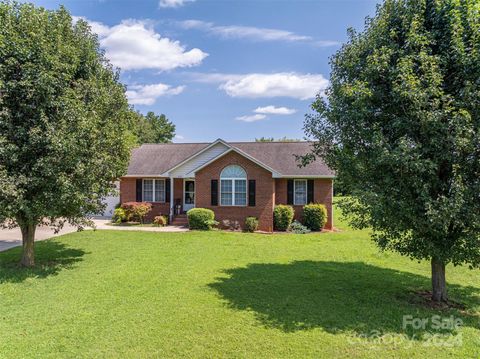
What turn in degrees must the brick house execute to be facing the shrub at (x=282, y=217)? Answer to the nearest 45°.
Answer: approximately 45° to its left

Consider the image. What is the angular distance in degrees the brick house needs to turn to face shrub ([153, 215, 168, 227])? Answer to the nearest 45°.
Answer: approximately 90° to its right

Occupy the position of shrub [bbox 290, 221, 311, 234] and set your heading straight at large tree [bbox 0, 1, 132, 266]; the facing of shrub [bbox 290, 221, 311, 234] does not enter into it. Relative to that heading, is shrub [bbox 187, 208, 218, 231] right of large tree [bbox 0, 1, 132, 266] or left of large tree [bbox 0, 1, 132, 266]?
right

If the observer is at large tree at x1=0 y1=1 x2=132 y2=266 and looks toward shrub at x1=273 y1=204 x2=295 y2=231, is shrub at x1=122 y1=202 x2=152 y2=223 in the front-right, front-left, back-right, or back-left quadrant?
front-left

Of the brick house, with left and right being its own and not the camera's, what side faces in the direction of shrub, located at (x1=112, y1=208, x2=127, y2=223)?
right

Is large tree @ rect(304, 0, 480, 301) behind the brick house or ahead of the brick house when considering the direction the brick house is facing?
ahead

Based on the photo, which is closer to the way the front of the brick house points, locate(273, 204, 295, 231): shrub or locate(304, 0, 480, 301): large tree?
the large tree

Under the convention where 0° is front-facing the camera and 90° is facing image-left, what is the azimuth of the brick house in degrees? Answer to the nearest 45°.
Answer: approximately 0°

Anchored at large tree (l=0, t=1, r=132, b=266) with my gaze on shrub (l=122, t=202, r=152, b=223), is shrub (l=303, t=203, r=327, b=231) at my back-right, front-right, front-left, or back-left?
front-right

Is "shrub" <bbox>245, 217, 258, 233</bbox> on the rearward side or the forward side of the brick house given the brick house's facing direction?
on the forward side
